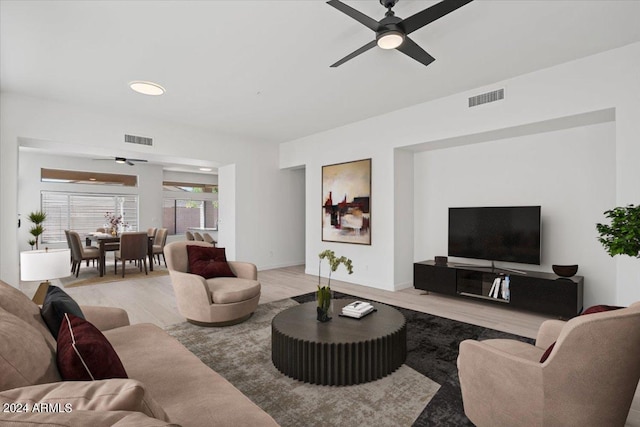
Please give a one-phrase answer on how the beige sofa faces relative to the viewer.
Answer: facing to the right of the viewer

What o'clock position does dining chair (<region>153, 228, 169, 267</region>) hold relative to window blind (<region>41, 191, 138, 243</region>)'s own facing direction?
The dining chair is roughly at 11 o'clock from the window blind.

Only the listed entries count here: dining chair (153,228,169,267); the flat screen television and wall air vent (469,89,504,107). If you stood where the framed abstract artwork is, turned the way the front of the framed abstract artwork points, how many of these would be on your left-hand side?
2

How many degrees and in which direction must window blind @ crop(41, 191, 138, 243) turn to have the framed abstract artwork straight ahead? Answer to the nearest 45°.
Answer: approximately 45° to its left

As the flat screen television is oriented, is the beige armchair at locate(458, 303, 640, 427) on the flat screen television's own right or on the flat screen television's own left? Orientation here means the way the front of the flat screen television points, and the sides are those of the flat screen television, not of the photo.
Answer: on the flat screen television's own left

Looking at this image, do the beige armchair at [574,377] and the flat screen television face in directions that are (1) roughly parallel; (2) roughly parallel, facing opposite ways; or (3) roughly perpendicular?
roughly perpendicular

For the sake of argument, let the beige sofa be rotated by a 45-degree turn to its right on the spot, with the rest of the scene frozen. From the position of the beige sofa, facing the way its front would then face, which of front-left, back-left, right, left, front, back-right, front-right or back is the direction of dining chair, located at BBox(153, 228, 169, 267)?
back-left

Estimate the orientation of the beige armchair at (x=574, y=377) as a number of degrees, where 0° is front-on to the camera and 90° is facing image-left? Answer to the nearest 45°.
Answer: approximately 135°
